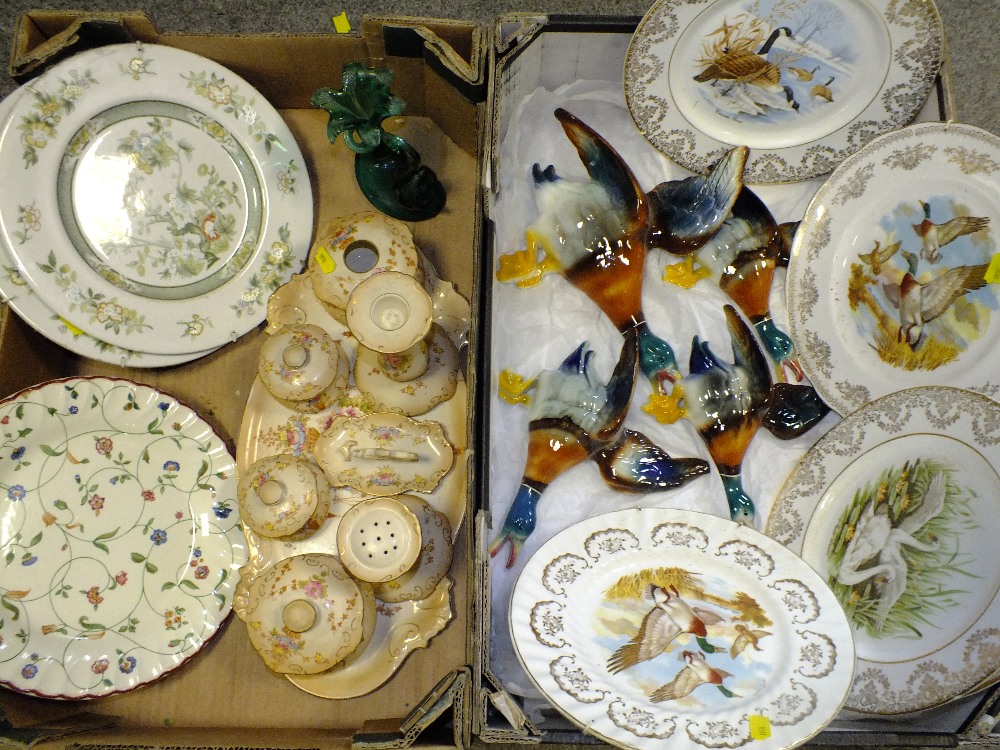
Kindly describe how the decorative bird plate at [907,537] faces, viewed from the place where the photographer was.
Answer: facing the viewer

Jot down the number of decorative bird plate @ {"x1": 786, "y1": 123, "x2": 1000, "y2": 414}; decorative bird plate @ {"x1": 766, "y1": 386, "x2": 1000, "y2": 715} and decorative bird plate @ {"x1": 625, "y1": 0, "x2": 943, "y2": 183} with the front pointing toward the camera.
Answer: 3

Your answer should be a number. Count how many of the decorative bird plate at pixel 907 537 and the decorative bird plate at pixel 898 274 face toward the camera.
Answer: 2

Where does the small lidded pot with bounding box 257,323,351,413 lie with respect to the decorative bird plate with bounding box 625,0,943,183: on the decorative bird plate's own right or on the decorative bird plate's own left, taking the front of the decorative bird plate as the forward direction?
on the decorative bird plate's own right

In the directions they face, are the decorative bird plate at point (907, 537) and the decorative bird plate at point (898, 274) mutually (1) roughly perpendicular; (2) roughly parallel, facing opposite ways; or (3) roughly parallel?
roughly parallel

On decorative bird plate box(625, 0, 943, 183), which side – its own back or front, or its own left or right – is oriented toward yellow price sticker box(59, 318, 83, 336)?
right

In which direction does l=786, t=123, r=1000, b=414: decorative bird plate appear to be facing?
toward the camera
